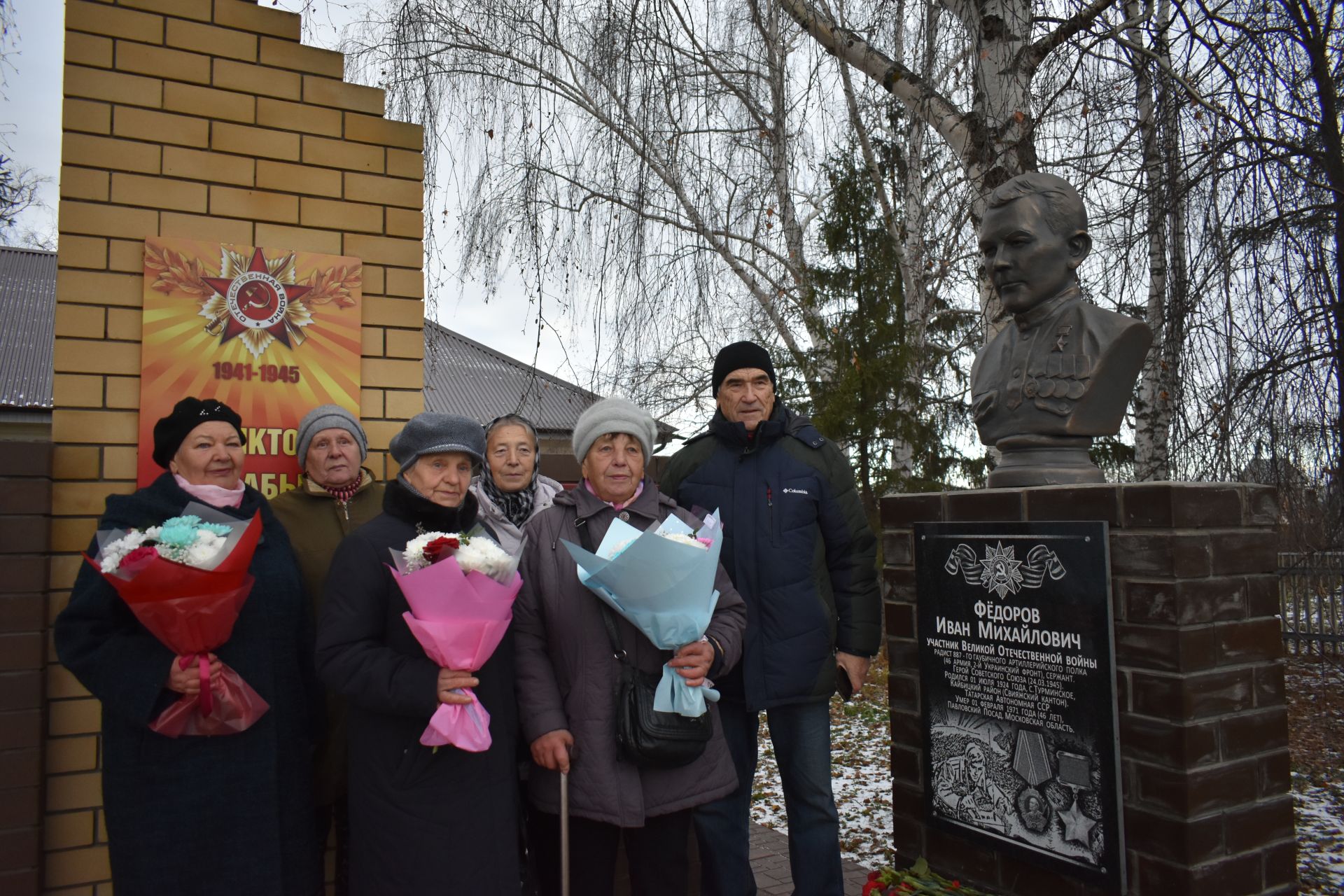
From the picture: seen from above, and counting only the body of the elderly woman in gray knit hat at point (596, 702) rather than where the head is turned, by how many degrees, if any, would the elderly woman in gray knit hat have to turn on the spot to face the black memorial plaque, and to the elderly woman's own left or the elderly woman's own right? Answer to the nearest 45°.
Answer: approximately 90° to the elderly woman's own left

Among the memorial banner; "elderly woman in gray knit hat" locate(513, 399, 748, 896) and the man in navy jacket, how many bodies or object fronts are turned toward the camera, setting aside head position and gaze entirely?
3

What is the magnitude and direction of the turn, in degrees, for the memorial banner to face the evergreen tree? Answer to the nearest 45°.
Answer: approximately 135° to its left

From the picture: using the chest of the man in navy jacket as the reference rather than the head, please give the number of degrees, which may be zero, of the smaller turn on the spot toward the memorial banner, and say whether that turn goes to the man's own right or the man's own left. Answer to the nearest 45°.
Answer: approximately 90° to the man's own right

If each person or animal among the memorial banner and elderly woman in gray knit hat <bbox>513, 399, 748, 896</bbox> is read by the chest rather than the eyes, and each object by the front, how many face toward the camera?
2

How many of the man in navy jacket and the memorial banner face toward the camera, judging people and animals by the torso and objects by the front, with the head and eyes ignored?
2

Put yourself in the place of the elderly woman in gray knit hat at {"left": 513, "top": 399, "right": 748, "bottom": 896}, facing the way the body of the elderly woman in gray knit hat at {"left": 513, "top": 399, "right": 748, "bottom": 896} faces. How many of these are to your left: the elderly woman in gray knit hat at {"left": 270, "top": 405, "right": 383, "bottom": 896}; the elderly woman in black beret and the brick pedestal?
1

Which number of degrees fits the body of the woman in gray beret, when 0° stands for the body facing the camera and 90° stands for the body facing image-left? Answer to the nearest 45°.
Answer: approximately 315°

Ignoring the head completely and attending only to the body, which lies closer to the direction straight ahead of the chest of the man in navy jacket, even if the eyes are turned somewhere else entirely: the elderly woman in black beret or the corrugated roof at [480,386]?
the elderly woman in black beret
